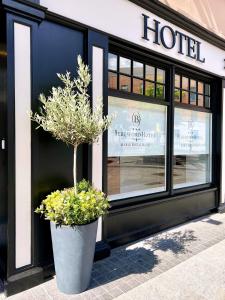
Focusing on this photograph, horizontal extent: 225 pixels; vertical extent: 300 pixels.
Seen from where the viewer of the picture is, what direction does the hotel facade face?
facing the viewer and to the right of the viewer

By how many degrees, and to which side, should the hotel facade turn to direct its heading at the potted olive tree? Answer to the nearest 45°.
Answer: approximately 45° to its right

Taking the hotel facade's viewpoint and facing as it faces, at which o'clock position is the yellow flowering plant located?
The yellow flowering plant is roughly at 2 o'clock from the hotel facade.
